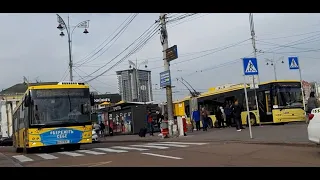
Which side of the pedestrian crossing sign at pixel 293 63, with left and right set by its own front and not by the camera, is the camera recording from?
front

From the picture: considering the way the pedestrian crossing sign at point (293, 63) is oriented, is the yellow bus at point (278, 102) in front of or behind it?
behind

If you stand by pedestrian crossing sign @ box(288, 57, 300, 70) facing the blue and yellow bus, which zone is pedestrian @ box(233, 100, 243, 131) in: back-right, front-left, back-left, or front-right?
front-right

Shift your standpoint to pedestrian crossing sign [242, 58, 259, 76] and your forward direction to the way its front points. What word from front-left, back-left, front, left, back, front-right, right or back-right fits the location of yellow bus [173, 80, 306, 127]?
back

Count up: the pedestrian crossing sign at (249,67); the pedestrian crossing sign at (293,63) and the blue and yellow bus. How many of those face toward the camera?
3

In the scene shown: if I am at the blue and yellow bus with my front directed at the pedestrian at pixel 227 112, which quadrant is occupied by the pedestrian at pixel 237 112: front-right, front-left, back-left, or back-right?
front-right

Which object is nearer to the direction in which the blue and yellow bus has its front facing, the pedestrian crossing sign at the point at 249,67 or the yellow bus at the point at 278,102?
the pedestrian crossing sign

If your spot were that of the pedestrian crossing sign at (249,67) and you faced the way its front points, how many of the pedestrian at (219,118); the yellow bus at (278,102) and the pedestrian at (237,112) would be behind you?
3

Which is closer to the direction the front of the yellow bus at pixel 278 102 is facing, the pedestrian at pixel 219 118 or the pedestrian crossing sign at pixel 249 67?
the pedestrian crossing sign

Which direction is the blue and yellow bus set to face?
toward the camera

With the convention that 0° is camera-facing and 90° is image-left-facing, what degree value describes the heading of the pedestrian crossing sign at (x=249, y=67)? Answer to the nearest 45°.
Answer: approximately 0°

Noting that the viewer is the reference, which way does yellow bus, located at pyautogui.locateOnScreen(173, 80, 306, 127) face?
facing the viewer and to the right of the viewer
